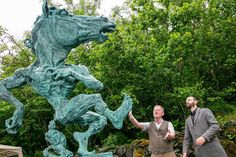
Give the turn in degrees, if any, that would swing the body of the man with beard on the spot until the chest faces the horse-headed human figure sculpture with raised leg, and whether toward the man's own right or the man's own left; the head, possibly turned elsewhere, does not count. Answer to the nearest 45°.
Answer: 0° — they already face it

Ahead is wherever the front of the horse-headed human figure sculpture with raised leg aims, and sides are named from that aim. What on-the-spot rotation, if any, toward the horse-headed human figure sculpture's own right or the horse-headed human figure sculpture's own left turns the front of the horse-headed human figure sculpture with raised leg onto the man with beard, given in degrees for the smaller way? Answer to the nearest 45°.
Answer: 0° — it already faces them

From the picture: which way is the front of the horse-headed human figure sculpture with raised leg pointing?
to the viewer's right

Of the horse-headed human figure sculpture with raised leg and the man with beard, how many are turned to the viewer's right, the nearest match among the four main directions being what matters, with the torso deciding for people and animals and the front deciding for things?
1

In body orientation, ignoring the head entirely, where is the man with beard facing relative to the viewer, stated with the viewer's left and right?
facing the viewer and to the left of the viewer
